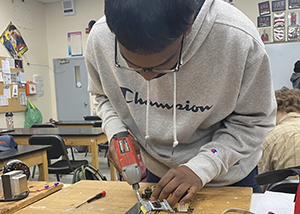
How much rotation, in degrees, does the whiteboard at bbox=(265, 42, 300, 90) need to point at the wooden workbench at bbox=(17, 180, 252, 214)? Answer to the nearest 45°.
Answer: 0° — it already faces it

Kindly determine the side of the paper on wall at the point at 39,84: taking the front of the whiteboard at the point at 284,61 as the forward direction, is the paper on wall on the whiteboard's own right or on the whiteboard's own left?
on the whiteboard's own right

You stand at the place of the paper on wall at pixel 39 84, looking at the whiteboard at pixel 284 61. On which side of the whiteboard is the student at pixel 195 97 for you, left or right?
right

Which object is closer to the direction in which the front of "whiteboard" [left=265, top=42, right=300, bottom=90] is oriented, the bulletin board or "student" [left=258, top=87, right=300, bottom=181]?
the student

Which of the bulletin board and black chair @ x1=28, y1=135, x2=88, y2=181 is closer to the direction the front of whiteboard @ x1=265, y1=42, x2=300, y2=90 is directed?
the black chair

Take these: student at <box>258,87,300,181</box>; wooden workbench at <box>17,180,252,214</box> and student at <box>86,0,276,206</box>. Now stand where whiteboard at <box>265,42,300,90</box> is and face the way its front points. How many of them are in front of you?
3

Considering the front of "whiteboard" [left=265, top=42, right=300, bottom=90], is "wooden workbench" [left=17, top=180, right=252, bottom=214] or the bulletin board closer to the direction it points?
the wooden workbench

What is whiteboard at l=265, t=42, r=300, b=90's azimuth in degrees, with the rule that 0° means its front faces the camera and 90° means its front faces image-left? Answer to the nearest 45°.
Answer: approximately 0°

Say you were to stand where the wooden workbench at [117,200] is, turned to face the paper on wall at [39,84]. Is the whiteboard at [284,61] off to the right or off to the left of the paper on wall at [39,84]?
right

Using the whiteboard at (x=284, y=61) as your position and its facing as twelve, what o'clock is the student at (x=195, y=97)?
The student is roughly at 12 o'clock from the whiteboard.

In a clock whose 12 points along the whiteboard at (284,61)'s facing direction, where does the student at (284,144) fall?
The student is roughly at 12 o'clock from the whiteboard.

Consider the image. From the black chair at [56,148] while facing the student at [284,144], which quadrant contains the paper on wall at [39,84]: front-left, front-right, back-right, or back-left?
back-left

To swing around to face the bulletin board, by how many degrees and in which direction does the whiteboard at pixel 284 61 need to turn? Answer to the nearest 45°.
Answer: approximately 90° to its right
